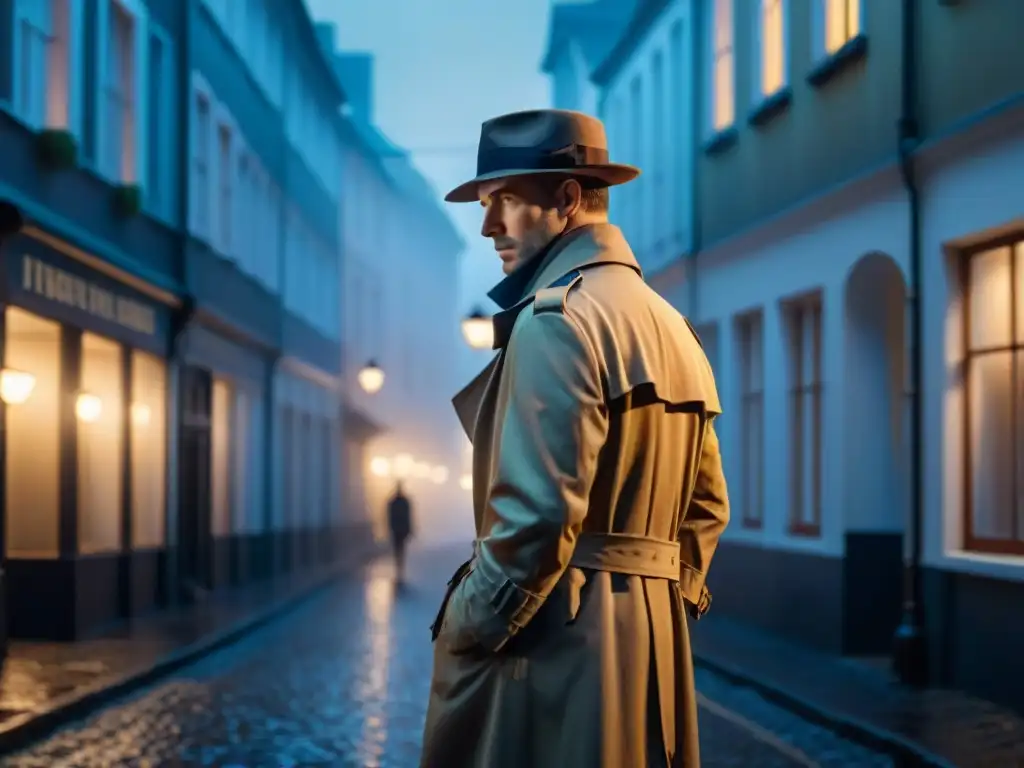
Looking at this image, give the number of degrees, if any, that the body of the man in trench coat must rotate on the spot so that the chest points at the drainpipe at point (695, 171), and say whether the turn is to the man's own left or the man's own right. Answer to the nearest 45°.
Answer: approximately 45° to the man's own right

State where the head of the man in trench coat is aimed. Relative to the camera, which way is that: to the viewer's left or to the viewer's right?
to the viewer's left

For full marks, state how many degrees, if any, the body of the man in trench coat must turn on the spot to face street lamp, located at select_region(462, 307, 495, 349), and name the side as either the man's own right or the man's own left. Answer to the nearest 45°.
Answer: approximately 45° to the man's own right

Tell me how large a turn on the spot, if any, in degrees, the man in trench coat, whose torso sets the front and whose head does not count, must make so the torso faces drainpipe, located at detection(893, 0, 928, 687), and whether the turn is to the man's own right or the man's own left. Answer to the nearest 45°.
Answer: approximately 45° to the man's own right

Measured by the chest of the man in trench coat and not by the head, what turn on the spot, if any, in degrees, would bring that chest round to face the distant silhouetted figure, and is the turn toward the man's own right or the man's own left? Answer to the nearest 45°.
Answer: approximately 45° to the man's own right

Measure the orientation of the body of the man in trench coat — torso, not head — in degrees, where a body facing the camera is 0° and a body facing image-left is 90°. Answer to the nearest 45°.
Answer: approximately 135°
